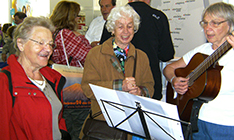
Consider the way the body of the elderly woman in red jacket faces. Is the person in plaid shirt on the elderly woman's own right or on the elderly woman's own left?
on the elderly woman's own left

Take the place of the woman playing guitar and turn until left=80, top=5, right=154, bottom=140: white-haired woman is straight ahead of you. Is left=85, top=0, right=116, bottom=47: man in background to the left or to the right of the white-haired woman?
right

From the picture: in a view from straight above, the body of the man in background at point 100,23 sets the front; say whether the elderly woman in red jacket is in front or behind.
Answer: in front

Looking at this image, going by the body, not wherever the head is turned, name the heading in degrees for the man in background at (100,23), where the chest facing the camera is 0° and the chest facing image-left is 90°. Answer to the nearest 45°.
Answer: approximately 0°

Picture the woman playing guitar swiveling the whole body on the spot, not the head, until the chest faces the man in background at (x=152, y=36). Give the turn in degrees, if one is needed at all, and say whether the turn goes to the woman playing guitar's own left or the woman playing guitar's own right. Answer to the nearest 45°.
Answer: approximately 90° to the woman playing guitar's own right

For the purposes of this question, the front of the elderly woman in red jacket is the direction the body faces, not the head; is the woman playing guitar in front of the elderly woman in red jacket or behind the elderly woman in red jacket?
in front

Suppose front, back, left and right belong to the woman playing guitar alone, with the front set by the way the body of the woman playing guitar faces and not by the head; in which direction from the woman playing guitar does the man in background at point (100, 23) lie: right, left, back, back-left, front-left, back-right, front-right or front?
right

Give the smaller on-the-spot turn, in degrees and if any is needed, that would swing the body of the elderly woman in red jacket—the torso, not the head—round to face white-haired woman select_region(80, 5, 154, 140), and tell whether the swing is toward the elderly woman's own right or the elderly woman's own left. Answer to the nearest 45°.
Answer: approximately 45° to the elderly woman's own left

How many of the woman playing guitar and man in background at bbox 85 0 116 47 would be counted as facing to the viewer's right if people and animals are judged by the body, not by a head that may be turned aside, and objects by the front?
0

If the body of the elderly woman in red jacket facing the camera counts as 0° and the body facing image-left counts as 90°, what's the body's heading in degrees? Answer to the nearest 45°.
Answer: approximately 315°

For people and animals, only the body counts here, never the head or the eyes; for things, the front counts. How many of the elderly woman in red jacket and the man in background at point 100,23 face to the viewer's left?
0
